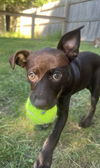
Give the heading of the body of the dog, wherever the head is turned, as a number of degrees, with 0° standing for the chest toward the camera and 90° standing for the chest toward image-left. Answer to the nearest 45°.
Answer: approximately 45°
